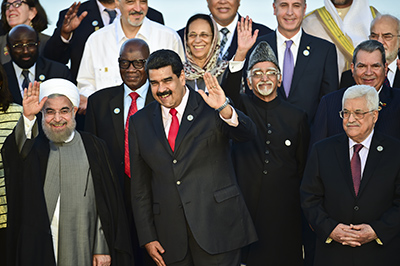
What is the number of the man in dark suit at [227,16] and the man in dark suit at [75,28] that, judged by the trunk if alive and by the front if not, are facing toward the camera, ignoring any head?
2

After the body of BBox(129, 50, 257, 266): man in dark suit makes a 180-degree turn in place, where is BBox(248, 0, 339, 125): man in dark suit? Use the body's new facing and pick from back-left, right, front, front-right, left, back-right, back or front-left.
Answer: front
